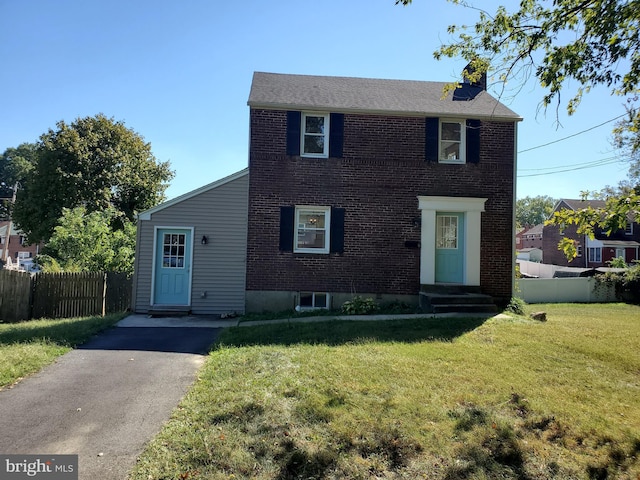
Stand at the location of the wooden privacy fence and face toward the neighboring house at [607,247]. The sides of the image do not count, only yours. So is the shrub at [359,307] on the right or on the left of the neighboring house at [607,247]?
right

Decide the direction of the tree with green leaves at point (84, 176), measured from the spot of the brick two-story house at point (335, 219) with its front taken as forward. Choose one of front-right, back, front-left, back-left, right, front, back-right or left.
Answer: back-right

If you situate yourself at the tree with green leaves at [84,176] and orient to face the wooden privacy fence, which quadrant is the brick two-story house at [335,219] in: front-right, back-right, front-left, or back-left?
front-left

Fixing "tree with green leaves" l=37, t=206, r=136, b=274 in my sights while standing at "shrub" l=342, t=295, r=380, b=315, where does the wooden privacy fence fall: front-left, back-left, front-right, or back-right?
front-left

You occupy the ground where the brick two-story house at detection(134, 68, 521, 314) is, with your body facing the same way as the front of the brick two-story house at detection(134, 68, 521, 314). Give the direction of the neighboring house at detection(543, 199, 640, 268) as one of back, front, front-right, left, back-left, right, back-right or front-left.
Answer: back-left

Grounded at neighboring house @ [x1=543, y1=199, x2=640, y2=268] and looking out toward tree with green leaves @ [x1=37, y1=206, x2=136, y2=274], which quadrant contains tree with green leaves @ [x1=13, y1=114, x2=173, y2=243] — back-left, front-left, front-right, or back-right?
front-right

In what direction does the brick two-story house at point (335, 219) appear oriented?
toward the camera

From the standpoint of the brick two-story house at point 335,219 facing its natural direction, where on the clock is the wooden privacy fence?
The wooden privacy fence is roughly at 3 o'clock from the brick two-story house.
